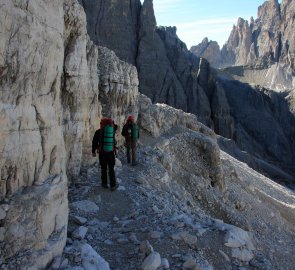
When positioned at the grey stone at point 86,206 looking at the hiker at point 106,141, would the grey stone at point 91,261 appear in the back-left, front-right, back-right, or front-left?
back-right

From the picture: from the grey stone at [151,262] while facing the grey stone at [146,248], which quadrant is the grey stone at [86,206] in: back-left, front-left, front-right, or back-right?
front-left

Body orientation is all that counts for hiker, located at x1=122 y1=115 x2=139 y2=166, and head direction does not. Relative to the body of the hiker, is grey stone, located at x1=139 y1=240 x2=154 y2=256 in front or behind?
behind

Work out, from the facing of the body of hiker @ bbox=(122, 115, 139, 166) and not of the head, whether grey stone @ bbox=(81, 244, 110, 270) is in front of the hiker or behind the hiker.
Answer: behind

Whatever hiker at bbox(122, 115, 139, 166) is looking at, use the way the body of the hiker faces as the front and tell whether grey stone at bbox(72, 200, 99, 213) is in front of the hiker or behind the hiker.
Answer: behind

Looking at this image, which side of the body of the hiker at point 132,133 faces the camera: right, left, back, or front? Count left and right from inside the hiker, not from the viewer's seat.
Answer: back

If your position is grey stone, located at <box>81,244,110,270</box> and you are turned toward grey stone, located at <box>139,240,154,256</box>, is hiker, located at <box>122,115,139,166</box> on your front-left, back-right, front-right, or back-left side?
front-left

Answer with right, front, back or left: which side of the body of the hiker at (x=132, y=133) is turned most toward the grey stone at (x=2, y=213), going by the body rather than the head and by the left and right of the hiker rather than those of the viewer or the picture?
back

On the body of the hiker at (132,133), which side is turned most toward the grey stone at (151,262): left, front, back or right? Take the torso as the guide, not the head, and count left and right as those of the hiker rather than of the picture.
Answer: back

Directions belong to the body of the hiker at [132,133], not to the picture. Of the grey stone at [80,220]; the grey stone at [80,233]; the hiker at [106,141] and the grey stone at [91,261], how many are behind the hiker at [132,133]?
4

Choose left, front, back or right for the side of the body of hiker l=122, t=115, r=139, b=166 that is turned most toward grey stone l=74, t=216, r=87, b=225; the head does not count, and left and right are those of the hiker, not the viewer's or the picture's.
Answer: back

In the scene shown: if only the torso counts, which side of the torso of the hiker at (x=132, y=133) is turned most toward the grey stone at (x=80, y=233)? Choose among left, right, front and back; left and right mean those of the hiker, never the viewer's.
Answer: back
